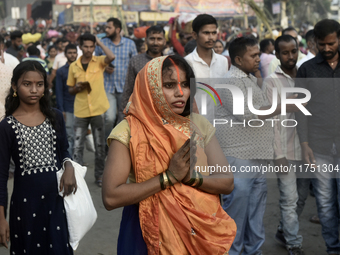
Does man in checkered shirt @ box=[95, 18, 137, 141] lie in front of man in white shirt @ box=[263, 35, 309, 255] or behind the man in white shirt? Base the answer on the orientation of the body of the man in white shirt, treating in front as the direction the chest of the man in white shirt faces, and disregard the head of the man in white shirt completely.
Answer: behind

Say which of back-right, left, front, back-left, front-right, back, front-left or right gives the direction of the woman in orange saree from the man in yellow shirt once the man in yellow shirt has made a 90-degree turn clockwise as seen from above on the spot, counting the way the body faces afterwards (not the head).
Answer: left

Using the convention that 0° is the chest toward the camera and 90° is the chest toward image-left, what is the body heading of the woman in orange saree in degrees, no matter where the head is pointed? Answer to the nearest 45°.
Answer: approximately 315°

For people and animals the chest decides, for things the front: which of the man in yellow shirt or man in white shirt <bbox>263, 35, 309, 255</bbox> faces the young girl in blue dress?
the man in yellow shirt

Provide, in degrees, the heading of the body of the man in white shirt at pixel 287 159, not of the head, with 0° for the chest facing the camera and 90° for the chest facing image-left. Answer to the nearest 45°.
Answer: approximately 315°

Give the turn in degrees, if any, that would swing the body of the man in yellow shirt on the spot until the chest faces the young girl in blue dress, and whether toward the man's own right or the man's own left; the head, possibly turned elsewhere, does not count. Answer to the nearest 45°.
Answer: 0° — they already face them

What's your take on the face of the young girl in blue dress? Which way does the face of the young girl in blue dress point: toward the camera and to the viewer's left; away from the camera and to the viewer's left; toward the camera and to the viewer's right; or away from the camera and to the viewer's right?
toward the camera and to the viewer's right

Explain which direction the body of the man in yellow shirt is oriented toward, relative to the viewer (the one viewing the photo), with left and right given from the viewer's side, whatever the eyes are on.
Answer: facing the viewer

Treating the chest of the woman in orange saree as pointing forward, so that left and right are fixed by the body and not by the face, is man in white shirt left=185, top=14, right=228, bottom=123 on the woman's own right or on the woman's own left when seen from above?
on the woman's own left

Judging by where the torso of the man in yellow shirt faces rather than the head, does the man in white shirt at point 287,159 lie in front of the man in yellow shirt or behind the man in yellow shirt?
in front

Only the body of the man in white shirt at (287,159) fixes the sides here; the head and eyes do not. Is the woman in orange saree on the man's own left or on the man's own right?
on the man's own right
